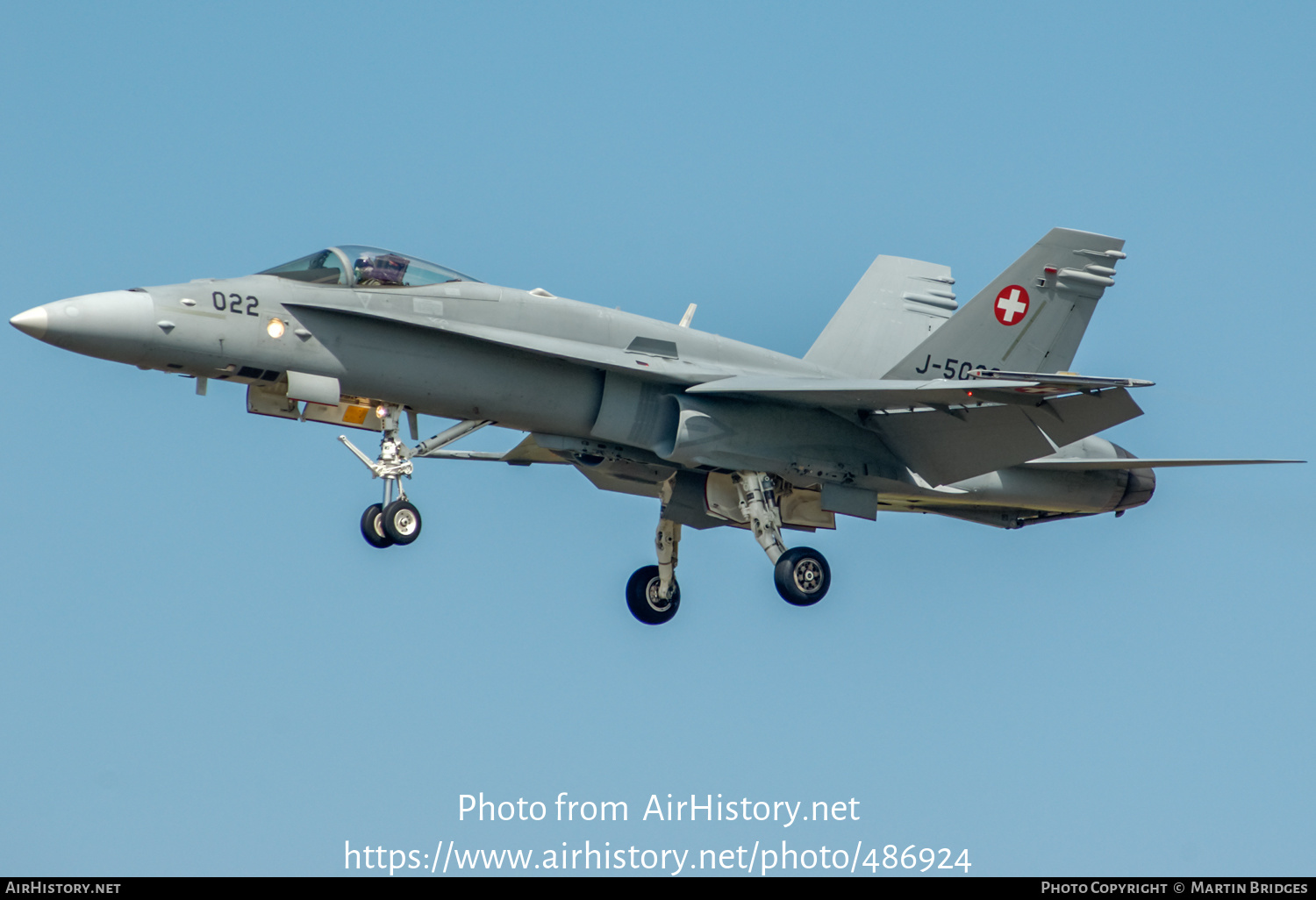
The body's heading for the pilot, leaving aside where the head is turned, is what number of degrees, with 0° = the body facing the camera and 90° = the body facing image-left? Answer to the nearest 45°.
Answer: approximately 90°
